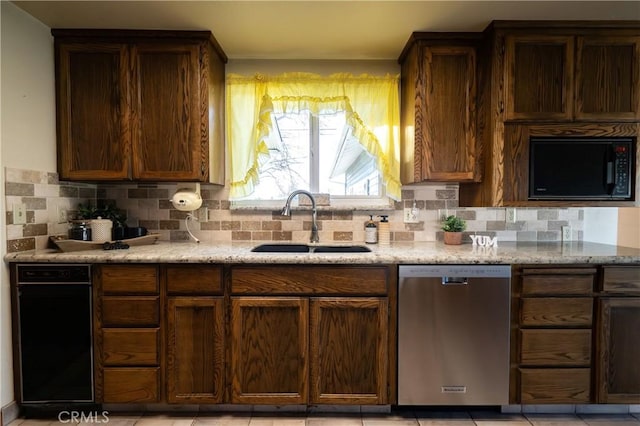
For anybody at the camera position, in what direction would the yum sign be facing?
facing the viewer

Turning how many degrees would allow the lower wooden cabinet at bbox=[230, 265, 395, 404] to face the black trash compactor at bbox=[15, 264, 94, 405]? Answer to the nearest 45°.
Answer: approximately 90° to its right

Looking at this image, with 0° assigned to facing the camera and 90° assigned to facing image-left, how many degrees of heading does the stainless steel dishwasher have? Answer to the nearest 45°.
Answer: approximately 0°

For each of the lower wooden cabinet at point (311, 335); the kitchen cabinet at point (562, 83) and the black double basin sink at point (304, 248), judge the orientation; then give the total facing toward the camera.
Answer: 3

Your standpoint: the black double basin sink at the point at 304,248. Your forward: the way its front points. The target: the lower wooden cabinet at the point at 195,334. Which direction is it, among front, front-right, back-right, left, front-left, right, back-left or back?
front-right

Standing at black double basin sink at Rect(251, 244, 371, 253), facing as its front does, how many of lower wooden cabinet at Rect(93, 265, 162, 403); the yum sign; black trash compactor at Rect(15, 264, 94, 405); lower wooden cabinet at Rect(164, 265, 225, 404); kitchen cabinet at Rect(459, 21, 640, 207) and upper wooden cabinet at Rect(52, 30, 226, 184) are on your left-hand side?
2

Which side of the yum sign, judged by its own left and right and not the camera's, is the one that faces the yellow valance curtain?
right

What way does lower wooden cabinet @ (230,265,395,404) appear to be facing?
toward the camera

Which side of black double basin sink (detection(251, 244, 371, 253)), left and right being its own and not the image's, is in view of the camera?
front

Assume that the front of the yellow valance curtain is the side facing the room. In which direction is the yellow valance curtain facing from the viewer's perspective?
toward the camera

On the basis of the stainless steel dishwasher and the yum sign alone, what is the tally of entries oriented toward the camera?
2

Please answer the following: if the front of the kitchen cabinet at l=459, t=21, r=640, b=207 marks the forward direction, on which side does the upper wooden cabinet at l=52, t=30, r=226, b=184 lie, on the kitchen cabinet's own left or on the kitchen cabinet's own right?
on the kitchen cabinet's own right

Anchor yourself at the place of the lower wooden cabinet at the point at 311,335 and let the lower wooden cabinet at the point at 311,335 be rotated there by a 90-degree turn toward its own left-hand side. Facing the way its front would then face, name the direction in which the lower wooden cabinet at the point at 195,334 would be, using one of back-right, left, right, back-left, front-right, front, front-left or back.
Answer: back
